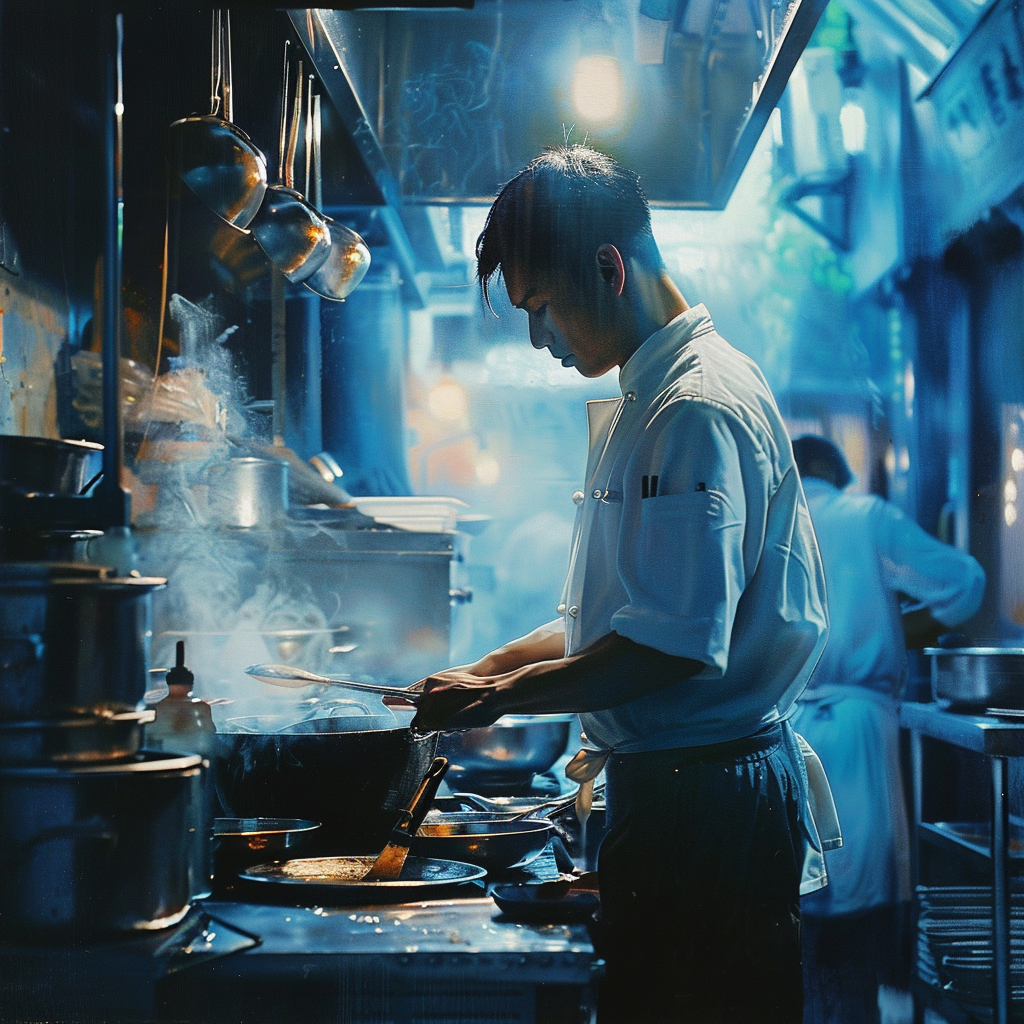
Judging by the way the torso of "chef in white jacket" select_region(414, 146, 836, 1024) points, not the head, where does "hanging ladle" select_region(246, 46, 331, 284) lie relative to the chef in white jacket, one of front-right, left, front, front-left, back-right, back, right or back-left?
front-right

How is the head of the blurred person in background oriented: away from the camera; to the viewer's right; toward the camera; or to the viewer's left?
away from the camera

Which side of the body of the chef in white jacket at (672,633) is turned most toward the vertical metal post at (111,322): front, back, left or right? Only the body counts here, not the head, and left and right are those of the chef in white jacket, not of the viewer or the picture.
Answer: front

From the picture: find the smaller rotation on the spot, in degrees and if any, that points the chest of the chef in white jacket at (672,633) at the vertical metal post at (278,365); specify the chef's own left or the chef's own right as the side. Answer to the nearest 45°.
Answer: approximately 45° to the chef's own right

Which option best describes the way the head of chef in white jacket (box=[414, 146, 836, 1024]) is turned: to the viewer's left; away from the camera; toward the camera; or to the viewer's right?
to the viewer's left

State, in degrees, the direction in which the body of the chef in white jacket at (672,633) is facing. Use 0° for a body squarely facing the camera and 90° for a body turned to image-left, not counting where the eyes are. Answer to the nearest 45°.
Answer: approximately 90°
